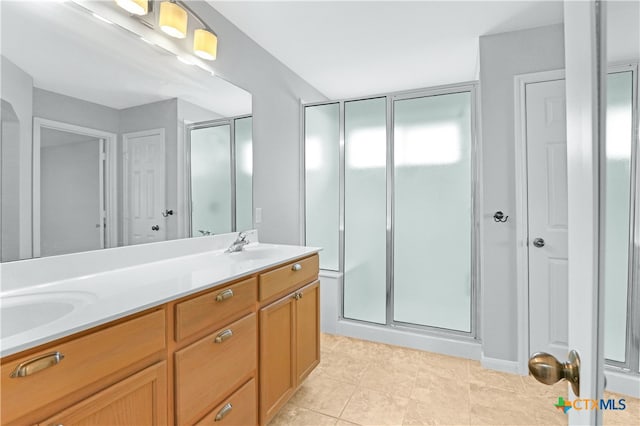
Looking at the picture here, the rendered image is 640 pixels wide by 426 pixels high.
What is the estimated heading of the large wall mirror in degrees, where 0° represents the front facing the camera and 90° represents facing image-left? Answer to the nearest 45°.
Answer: approximately 315°

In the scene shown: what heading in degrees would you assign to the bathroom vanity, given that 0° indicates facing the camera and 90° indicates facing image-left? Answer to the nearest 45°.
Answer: approximately 315°

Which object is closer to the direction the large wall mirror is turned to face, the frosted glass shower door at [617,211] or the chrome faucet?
the frosted glass shower door
